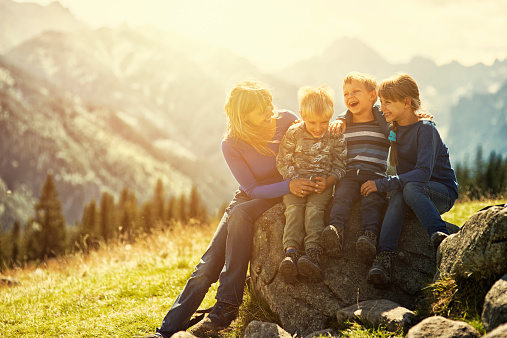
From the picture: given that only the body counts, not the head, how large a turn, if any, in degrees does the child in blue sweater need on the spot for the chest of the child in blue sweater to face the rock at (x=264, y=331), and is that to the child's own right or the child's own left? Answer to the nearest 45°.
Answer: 0° — they already face it

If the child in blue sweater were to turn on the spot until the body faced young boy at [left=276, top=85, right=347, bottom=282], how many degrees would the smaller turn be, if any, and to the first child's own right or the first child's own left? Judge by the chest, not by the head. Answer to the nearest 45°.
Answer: approximately 45° to the first child's own right

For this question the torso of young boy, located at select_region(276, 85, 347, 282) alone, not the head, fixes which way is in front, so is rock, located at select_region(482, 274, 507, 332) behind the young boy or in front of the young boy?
in front

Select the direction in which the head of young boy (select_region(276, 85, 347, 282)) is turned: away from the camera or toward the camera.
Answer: toward the camera

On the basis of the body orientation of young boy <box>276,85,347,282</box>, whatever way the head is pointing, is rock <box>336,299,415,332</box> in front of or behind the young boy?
in front

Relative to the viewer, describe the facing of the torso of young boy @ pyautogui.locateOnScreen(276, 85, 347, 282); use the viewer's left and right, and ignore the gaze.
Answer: facing the viewer

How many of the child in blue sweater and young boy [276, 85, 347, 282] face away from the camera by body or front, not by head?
0

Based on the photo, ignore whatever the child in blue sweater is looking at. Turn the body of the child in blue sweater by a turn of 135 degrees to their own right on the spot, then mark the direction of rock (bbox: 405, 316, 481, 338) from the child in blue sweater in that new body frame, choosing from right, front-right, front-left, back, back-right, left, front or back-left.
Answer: back

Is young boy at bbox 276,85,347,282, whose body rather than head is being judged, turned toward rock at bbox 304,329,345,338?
yes

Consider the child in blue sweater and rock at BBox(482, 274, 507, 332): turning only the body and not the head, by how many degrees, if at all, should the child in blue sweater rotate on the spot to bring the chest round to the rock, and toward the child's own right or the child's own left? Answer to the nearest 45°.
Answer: approximately 45° to the child's own left

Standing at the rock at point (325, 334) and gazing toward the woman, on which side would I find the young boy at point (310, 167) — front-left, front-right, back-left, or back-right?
front-right

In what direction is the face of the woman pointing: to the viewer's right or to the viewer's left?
to the viewer's right

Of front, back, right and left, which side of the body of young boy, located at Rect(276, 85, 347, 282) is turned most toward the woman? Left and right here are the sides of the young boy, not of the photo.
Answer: right

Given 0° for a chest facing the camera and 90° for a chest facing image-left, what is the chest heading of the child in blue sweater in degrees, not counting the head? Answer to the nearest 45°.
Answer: approximately 45°

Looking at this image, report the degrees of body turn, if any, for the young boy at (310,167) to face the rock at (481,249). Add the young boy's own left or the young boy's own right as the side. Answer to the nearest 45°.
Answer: approximately 45° to the young boy's own left
